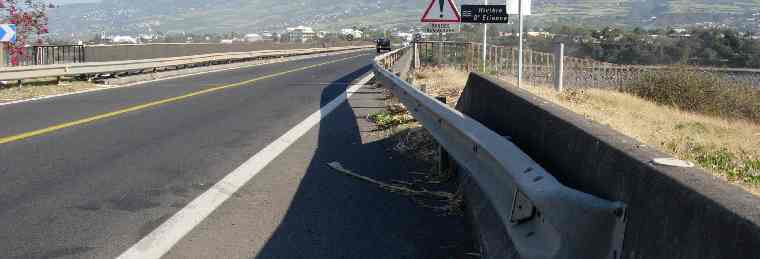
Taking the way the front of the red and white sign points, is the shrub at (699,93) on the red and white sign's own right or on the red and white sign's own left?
on the red and white sign's own left

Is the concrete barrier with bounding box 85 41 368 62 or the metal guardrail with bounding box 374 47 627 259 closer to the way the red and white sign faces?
the metal guardrail

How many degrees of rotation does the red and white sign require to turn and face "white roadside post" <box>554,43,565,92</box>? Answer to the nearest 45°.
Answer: approximately 45° to its left

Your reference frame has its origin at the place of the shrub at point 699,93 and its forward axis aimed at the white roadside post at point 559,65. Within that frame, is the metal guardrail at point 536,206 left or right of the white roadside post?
left

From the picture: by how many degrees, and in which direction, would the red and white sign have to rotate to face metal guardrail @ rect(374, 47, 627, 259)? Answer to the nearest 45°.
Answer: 0° — it already faces it

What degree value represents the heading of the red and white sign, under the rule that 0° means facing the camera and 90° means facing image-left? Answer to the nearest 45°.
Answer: approximately 0°

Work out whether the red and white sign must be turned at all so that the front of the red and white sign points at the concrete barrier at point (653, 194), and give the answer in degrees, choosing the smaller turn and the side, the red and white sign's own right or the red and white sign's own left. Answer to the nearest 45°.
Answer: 0° — it already faces it

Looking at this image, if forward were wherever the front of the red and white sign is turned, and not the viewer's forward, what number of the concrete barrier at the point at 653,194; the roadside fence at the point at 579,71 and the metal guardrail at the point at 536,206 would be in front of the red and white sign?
2
